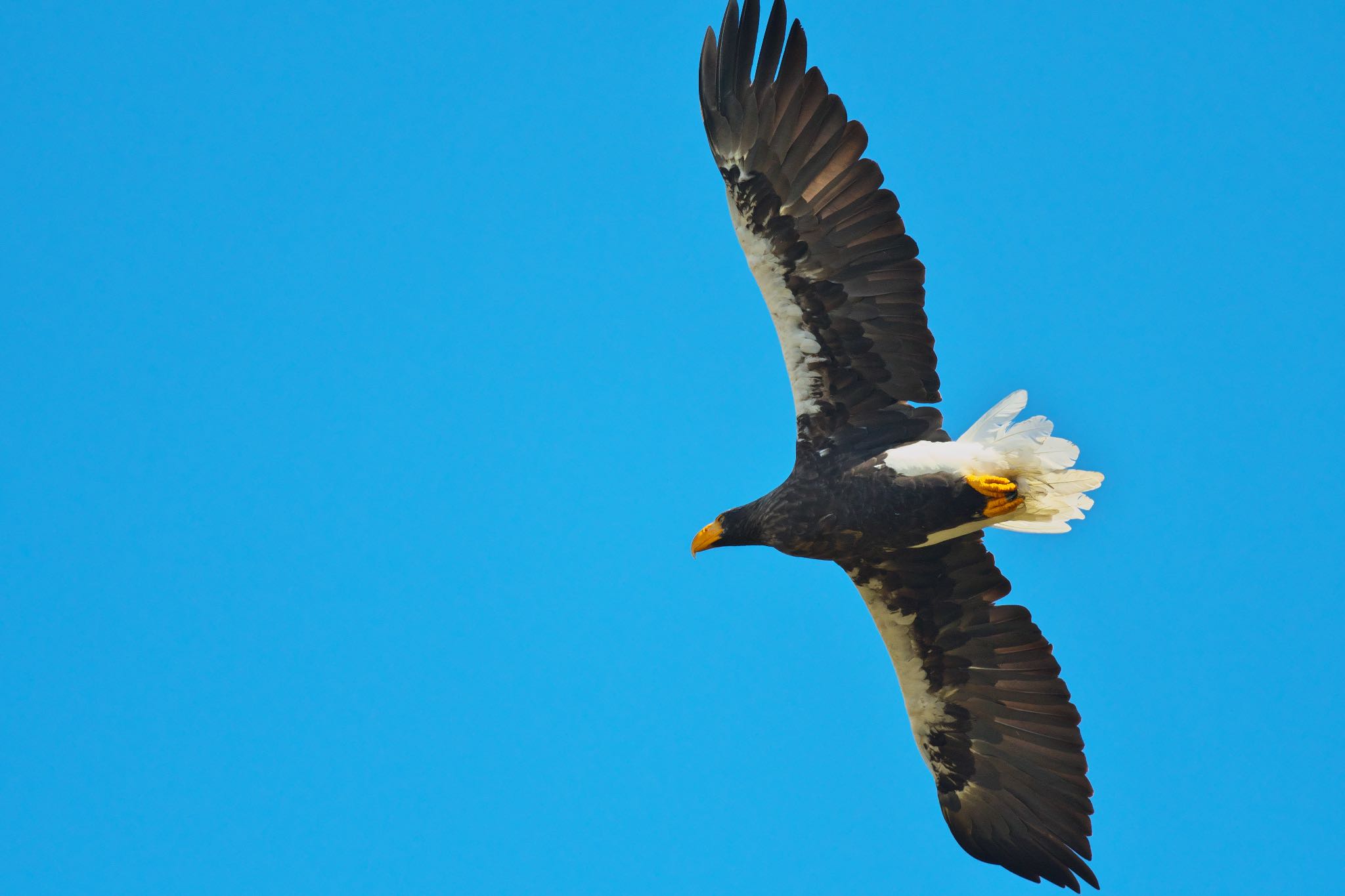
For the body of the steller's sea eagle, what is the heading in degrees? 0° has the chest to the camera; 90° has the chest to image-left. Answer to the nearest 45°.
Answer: approximately 90°
